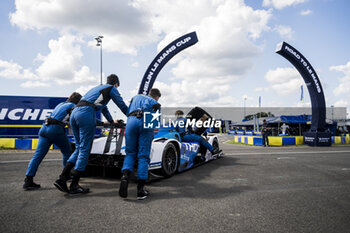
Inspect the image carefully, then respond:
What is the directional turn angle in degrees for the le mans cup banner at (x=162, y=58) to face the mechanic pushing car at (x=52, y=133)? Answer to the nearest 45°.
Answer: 0° — it already faces them

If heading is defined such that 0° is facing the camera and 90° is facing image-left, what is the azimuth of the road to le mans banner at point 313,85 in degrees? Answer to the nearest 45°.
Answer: approximately 0°

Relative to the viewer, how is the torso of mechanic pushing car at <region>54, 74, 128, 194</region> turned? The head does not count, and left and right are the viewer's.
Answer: facing away from the viewer and to the right of the viewer

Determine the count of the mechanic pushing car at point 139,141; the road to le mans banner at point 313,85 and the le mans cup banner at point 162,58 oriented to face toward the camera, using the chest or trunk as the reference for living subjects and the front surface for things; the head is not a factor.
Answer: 2

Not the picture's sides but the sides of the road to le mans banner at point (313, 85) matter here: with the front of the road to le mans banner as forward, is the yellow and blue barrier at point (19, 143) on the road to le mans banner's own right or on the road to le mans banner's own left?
on the road to le mans banner's own right

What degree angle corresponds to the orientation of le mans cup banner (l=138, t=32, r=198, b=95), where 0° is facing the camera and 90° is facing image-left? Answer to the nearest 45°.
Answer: approximately 0°

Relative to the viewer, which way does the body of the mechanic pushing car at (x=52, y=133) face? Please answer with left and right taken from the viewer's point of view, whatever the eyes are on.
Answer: facing away from the viewer and to the right of the viewer

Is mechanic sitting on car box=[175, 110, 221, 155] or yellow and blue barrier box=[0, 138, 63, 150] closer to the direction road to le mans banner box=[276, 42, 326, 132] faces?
the mechanic sitting on car

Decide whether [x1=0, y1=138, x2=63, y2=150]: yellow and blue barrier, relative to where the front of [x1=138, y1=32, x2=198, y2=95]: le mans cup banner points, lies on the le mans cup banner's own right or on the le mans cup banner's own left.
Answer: on the le mans cup banner's own right

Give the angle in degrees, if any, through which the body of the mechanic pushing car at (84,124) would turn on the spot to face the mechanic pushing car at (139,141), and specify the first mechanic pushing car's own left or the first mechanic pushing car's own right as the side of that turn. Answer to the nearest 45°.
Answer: approximately 90° to the first mechanic pushing car's own right

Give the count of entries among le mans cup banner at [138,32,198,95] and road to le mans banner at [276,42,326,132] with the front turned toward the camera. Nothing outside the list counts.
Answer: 2

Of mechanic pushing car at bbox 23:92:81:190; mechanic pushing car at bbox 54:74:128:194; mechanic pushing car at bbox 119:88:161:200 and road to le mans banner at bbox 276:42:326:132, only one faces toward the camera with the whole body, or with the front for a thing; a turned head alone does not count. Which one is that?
the road to le mans banner

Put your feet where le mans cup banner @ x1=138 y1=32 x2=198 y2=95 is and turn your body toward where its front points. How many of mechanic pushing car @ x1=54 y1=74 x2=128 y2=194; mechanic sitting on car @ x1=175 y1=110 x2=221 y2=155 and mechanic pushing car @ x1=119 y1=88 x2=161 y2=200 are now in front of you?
3
